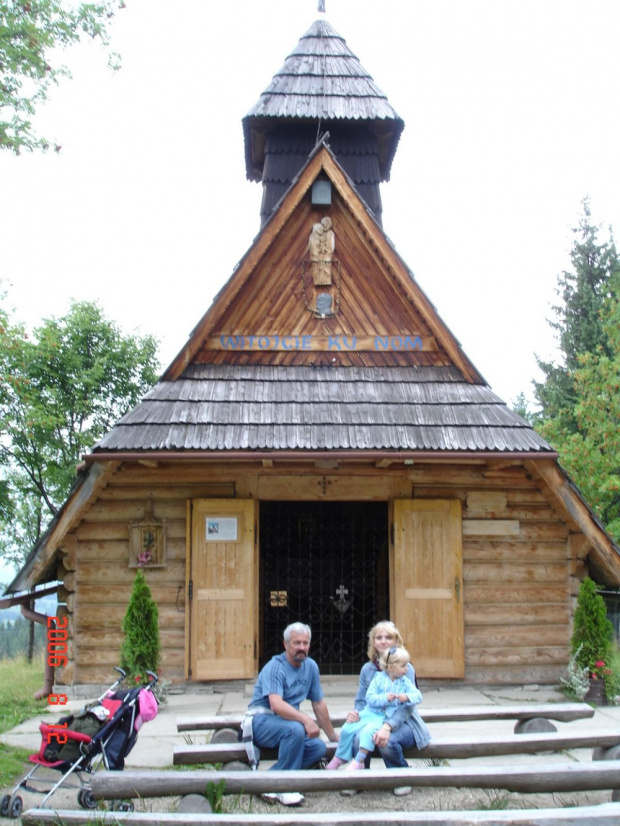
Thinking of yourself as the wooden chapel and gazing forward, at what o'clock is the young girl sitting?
The young girl sitting is roughly at 12 o'clock from the wooden chapel.

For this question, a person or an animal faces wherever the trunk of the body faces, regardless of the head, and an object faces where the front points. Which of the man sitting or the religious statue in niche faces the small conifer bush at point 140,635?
the religious statue in niche

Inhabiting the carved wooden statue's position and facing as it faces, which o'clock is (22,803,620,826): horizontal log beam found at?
The horizontal log beam is roughly at 12 o'clock from the carved wooden statue.

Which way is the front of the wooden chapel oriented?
toward the camera

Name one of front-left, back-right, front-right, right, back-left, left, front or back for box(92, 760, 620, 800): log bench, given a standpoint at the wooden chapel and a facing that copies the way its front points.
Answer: front

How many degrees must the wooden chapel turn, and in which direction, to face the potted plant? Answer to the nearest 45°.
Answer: approximately 90° to its left

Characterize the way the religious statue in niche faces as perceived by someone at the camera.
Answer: facing the viewer

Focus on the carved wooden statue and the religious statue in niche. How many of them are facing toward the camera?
2

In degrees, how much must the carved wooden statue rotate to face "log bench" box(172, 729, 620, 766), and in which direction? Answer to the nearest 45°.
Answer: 0° — it already faces it
